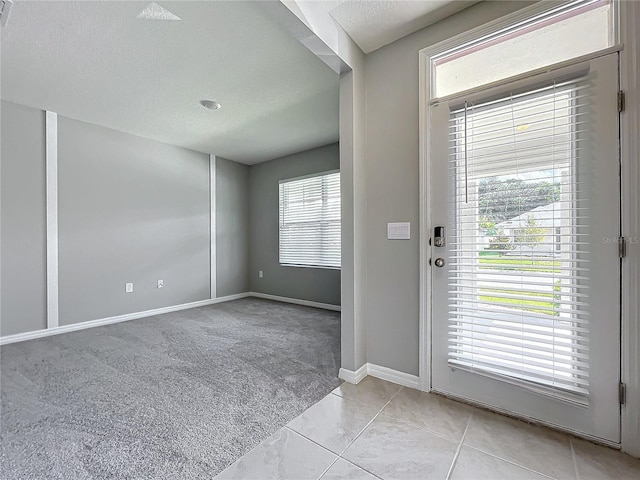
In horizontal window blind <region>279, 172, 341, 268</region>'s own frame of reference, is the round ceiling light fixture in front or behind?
in front

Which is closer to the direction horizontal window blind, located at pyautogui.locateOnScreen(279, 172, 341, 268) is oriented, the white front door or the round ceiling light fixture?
the round ceiling light fixture

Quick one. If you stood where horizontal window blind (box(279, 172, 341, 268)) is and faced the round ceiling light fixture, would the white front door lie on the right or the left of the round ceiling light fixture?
left

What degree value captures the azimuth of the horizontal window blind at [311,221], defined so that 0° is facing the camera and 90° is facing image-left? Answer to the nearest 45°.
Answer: approximately 45°

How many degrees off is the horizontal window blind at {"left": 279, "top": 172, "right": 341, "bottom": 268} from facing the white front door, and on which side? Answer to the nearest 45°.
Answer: approximately 45° to its left
